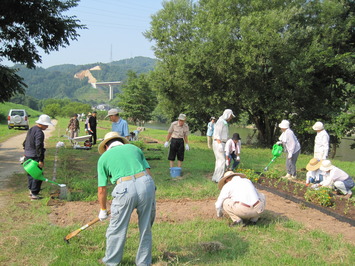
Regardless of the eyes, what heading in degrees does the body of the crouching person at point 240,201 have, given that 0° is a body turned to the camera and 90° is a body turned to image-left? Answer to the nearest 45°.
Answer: approximately 135°

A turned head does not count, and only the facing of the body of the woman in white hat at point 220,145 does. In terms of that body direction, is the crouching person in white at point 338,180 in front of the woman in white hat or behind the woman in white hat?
in front

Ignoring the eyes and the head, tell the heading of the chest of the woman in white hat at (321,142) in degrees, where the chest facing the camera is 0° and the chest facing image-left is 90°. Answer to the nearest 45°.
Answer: approximately 90°

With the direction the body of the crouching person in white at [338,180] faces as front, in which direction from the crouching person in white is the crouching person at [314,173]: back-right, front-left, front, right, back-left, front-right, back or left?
front-right

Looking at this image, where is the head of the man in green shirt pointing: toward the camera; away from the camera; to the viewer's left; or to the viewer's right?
away from the camera

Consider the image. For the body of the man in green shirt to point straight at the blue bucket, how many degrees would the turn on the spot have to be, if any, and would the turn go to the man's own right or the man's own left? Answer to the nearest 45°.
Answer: approximately 45° to the man's own right

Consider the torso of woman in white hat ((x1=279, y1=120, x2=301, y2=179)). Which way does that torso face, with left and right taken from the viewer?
facing to the left of the viewer

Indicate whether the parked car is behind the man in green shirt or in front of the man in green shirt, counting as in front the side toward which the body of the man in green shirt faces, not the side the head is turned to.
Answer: in front

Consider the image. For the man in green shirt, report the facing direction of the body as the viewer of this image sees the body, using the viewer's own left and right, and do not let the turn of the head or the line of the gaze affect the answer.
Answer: facing away from the viewer and to the left of the viewer
